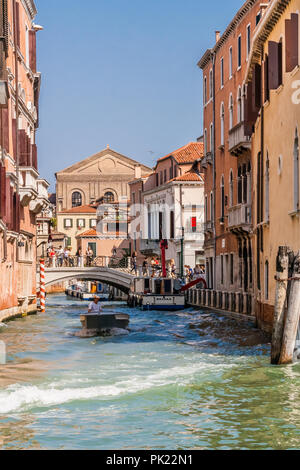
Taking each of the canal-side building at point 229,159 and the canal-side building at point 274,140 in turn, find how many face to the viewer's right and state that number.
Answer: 0

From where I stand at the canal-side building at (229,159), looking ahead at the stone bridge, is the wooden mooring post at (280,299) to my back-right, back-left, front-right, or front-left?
back-left

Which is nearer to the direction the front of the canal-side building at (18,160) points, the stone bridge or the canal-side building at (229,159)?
the canal-side building

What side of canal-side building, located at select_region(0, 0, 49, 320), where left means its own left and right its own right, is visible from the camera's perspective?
right

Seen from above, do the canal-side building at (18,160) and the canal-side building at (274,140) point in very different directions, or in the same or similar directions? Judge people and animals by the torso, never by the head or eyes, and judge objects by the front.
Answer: very different directions

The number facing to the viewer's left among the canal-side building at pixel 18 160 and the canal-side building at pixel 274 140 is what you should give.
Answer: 1

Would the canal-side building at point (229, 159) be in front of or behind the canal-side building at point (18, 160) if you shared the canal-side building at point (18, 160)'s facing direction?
in front

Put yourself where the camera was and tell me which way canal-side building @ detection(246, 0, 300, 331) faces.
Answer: facing to the left of the viewer

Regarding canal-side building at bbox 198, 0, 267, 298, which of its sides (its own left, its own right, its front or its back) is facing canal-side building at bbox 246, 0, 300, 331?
left
